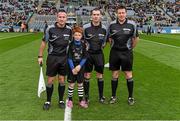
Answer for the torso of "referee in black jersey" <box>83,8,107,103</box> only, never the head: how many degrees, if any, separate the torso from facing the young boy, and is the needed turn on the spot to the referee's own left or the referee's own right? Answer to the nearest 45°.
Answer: approximately 45° to the referee's own right

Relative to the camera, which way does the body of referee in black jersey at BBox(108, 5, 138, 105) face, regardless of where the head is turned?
toward the camera

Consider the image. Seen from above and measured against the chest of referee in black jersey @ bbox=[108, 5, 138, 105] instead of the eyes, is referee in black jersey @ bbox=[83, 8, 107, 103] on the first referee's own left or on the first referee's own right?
on the first referee's own right

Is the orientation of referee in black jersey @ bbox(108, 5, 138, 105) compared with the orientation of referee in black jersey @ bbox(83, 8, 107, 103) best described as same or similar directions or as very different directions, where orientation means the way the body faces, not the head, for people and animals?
same or similar directions

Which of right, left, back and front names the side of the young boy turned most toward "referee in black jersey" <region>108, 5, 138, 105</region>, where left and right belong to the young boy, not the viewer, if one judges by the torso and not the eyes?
left

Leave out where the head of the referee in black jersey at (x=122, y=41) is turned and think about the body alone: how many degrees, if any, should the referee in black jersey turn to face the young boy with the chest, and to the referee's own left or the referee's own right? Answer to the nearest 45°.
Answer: approximately 45° to the referee's own right

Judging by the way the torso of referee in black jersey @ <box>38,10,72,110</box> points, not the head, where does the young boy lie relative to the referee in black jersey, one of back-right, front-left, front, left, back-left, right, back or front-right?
left

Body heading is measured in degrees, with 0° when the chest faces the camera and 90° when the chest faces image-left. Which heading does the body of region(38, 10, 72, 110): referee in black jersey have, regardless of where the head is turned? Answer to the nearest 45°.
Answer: approximately 0°

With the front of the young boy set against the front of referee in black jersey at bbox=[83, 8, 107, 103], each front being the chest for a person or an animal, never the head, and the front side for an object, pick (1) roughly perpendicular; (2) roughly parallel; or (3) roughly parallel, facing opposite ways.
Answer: roughly parallel

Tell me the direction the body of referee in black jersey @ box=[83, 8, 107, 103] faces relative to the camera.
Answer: toward the camera

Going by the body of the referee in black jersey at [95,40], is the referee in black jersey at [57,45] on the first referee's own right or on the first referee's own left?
on the first referee's own right

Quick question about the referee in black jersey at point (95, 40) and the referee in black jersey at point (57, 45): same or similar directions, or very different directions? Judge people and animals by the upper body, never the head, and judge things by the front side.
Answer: same or similar directions

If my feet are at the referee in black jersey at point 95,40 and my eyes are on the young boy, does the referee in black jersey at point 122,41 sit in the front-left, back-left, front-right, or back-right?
back-left
